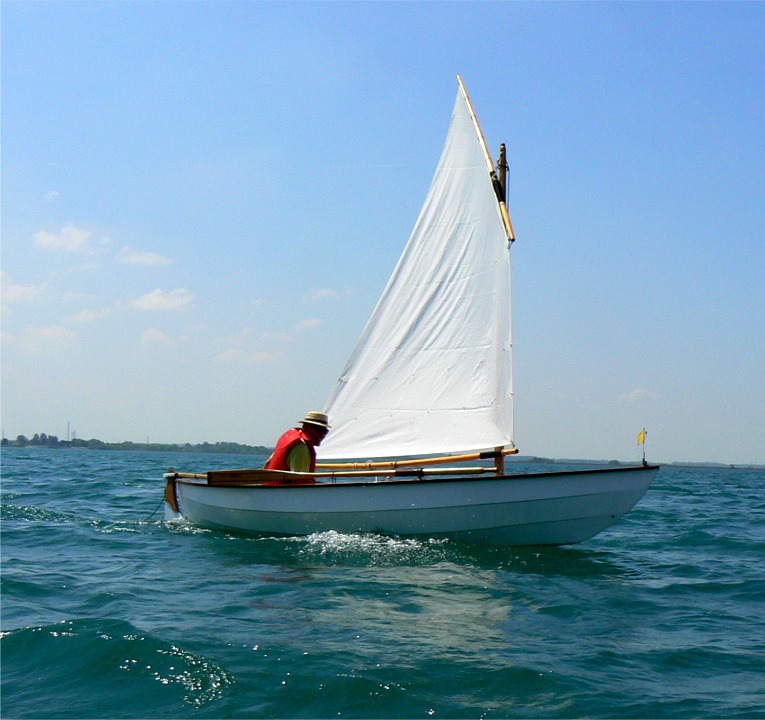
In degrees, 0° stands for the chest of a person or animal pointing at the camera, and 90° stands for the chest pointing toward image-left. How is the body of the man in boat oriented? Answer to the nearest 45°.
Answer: approximately 270°

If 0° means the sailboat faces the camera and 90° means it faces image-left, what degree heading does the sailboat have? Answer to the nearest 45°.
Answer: approximately 270°
